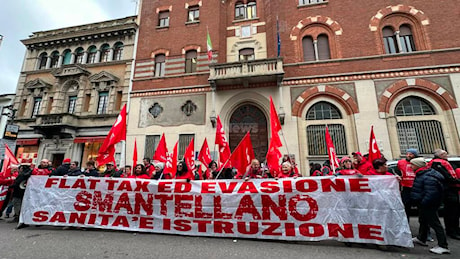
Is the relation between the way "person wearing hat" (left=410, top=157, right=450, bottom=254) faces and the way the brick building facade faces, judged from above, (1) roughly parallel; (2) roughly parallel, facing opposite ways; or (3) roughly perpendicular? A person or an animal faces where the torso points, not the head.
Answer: roughly perpendicular

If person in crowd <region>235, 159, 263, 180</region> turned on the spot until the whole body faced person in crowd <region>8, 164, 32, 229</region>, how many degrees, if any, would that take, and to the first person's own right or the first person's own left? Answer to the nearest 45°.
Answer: approximately 90° to the first person's own right

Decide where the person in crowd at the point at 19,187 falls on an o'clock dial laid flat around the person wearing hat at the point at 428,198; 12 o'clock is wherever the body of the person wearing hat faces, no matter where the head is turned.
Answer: The person in crowd is roughly at 11 o'clock from the person wearing hat.

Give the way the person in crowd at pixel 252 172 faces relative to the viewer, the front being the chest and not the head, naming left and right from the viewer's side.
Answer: facing the viewer

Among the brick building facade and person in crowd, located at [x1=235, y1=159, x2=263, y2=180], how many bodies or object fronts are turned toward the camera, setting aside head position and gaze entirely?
2

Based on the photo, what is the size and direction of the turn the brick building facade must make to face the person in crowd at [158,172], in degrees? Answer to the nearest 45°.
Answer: approximately 45° to its right

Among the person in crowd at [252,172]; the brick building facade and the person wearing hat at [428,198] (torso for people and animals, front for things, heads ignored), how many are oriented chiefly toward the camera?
2

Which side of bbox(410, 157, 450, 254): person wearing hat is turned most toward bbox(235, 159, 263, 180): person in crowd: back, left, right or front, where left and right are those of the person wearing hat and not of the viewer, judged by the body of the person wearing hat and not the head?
front

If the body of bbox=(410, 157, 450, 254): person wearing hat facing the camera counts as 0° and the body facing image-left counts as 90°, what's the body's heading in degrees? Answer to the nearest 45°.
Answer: approximately 90°

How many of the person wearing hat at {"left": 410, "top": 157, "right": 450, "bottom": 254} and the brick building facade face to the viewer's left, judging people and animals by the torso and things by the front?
1

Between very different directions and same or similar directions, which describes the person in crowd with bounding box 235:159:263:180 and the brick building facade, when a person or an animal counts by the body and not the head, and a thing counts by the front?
same or similar directions

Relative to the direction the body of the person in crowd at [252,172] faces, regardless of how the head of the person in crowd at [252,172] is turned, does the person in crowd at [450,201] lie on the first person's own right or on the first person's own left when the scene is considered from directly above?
on the first person's own left

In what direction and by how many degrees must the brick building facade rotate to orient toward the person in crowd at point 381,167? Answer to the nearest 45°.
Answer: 0° — it already faces them

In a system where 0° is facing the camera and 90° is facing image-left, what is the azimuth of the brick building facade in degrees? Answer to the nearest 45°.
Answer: approximately 0°

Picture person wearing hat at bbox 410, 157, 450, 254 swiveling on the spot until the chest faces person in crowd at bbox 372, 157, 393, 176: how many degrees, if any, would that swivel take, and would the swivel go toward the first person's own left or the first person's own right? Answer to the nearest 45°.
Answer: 0° — they already face them
